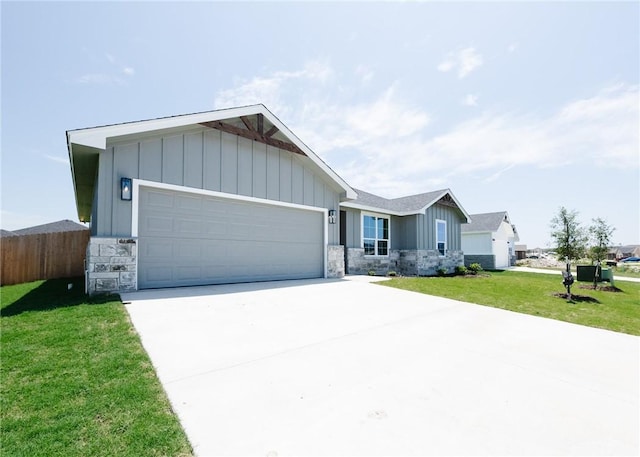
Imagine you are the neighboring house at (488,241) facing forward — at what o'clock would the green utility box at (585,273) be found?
The green utility box is roughly at 1 o'clock from the neighboring house.

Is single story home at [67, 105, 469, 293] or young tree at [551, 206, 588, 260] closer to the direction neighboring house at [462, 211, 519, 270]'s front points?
the young tree

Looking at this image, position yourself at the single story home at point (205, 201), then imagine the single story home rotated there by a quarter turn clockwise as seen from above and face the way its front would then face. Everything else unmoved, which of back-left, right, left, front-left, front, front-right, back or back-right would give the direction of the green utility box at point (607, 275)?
back-left

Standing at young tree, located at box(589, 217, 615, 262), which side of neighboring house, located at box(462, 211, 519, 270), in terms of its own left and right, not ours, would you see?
front

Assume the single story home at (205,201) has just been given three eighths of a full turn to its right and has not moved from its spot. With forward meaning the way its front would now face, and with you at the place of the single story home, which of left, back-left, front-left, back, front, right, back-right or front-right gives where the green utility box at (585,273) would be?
back

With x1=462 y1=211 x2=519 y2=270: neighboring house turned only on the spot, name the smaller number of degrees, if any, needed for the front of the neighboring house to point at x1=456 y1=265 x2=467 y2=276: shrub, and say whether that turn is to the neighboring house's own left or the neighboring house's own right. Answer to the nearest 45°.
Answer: approximately 45° to the neighboring house's own right

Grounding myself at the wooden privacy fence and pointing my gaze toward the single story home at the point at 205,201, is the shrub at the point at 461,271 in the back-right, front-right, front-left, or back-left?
front-left

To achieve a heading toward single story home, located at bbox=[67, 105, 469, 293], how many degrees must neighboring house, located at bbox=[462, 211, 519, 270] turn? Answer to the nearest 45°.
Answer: approximately 45° to its right

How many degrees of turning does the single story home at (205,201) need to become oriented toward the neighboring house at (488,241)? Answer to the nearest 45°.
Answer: approximately 90° to its left

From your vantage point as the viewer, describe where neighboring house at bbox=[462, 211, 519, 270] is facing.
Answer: facing the viewer and to the right of the viewer

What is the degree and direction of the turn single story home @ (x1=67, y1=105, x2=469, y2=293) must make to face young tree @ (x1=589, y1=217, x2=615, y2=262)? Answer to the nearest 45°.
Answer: approximately 45° to its left

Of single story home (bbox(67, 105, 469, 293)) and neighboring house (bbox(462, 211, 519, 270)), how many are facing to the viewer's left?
0
